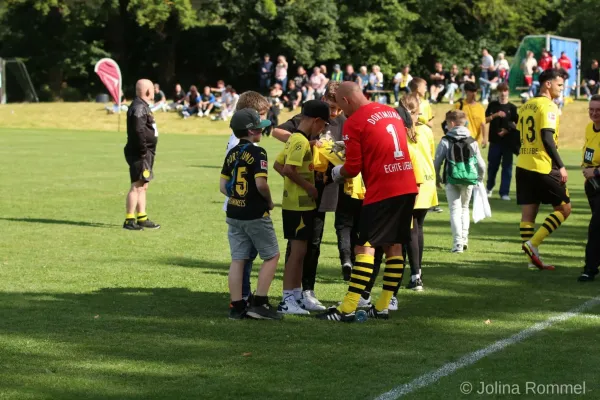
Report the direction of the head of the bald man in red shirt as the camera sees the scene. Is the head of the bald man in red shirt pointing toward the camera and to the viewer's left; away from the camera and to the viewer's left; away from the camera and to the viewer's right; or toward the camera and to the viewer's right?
away from the camera and to the viewer's left

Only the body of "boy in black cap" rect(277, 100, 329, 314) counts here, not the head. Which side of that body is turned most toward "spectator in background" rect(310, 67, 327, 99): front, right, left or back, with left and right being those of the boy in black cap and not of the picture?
left

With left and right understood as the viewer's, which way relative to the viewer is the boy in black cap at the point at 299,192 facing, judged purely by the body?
facing to the right of the viewer

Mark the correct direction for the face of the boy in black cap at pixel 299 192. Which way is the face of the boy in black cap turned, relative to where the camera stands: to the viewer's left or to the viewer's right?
to the viewer's right

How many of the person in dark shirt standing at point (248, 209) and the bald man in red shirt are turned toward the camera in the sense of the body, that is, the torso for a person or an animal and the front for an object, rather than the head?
0

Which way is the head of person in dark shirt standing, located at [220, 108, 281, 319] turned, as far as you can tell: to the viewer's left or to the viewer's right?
to the viewer's right

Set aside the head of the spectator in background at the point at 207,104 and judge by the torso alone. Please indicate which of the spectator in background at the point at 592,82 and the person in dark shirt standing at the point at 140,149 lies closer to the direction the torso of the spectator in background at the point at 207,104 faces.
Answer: the person in dark shirt standing

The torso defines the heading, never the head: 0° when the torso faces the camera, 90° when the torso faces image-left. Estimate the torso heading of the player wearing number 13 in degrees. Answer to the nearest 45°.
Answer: approximately 225°

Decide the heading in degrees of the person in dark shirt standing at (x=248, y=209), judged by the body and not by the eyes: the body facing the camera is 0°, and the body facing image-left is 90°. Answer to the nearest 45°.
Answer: approximately 225°

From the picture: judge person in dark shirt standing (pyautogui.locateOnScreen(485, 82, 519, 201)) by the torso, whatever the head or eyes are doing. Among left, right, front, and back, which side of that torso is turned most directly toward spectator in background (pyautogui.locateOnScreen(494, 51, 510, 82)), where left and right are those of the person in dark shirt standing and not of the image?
back

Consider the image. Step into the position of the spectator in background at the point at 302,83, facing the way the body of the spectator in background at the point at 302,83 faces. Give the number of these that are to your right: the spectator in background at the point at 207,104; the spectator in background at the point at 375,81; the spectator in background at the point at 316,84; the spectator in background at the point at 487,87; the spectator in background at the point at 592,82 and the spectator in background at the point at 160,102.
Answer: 2

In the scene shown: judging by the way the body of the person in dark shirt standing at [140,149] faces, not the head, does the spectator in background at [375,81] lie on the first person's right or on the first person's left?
on the first person's left
